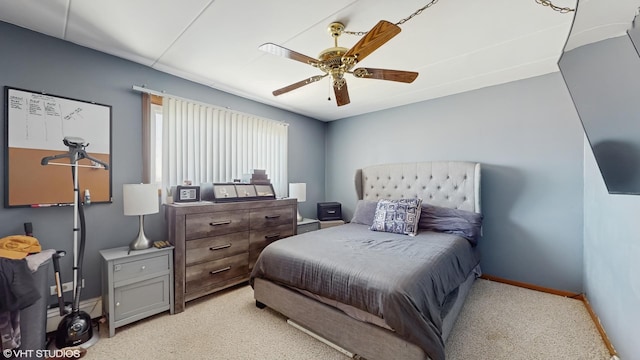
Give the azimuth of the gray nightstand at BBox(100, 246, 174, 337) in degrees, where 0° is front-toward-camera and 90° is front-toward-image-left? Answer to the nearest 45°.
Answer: approximately 315°

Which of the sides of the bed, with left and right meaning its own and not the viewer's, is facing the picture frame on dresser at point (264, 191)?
right

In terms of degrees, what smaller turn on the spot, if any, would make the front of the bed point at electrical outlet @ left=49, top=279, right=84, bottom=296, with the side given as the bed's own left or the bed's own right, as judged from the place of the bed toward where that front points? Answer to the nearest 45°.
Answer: approximately 45° to the bed's own right

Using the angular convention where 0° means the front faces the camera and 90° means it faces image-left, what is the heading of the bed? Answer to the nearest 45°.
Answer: approximately 45°

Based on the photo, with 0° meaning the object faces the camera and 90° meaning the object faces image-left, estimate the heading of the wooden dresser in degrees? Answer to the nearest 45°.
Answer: approximately 315°
